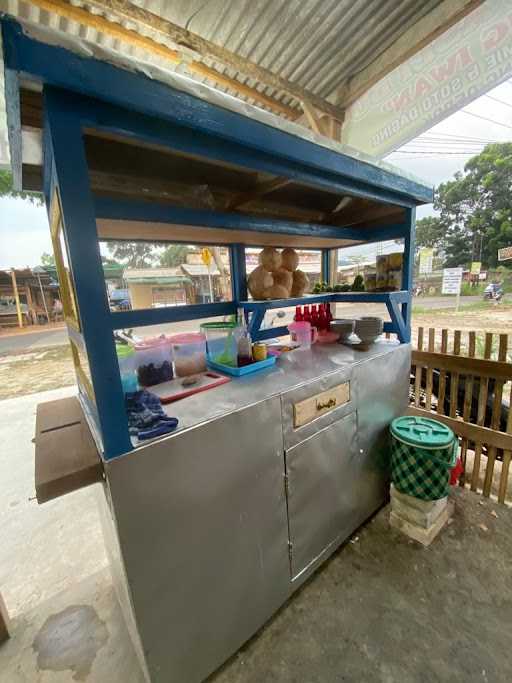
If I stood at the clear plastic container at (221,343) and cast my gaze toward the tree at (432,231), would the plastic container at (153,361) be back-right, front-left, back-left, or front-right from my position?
back-left

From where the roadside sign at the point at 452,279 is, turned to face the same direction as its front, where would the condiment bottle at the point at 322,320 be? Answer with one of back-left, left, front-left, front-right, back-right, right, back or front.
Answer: front

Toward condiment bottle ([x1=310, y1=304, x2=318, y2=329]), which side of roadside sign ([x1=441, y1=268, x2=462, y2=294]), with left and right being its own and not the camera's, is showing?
front

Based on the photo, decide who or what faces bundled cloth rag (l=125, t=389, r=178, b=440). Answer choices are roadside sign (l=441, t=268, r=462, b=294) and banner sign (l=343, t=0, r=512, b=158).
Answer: the roadside sign

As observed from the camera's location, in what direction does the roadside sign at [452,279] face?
facing the viewer

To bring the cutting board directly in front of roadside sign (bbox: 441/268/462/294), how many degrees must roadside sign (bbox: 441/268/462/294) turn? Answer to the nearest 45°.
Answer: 0° — it already faces it

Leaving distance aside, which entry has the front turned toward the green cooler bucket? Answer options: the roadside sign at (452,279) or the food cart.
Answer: the roadside sign

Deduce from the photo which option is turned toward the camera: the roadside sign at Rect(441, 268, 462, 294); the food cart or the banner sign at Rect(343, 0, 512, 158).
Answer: the roadside sign
